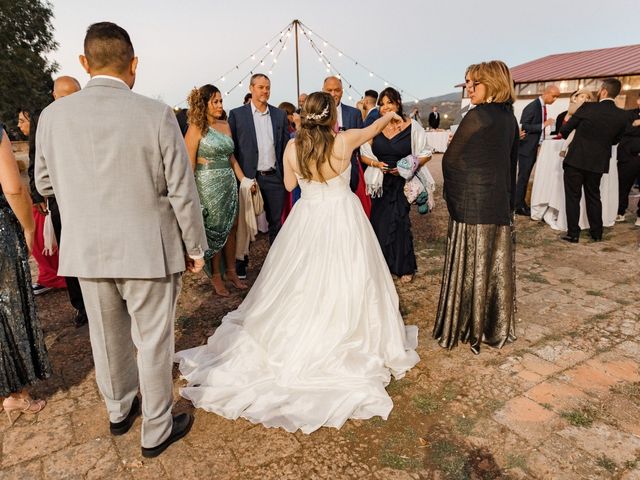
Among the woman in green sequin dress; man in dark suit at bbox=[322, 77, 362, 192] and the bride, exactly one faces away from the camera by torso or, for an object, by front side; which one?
the bride

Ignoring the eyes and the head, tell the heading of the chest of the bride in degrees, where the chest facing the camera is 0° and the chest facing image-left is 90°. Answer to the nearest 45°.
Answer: approximately 180°

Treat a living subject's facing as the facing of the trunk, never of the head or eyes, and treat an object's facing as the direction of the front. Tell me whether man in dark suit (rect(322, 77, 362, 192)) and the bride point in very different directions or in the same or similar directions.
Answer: very different directions

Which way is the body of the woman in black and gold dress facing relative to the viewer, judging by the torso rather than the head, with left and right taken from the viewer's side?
facing away from the viewer and to the left of the viewer

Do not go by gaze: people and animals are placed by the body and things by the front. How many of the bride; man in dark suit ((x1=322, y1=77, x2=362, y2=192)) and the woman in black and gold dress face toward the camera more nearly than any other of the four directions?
1

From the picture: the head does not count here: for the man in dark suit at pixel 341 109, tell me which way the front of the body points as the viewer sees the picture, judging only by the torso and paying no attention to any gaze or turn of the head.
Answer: toward the camera

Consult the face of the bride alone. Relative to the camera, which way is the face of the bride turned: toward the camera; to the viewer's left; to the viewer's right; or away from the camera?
away from the camera

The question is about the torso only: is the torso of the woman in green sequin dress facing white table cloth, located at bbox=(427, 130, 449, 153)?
no

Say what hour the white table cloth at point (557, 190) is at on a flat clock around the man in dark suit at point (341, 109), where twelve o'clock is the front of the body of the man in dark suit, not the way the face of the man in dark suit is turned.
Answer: The white table cloth is roughly at 8 o'clock from the man in dark suit.

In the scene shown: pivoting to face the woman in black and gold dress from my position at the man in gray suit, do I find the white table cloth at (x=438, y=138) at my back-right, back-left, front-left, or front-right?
front-left

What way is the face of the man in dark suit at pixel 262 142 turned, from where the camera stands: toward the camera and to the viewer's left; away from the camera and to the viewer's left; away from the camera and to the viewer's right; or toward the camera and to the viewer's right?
toward the camera and to the viewer's right

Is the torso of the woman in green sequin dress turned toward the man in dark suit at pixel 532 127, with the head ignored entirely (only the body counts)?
no

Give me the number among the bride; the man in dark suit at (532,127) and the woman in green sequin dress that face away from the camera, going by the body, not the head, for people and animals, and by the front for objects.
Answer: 1

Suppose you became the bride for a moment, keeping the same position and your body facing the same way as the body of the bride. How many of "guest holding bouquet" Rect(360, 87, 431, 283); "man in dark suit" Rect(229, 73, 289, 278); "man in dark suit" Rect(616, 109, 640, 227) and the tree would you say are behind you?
0

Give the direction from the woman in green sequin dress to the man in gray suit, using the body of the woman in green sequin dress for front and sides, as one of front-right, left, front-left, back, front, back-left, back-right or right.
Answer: front-right

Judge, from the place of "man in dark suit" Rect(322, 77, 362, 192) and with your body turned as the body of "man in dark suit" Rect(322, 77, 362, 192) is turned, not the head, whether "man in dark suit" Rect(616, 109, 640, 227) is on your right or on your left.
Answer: on your left
